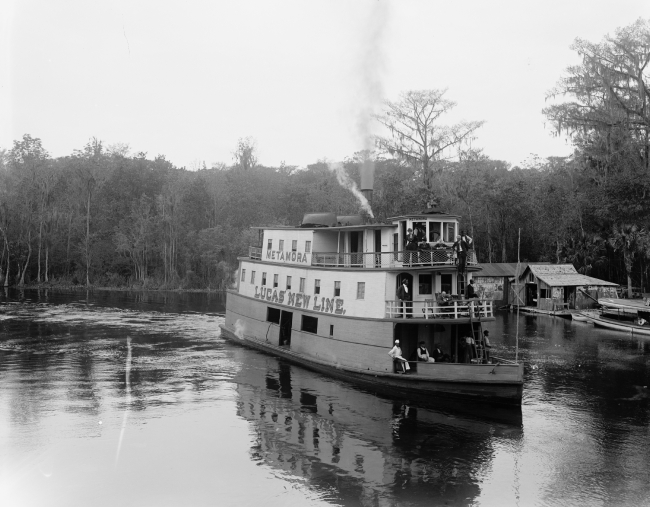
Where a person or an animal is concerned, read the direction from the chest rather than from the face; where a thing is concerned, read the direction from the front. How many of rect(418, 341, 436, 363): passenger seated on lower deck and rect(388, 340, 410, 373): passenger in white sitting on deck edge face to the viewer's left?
0

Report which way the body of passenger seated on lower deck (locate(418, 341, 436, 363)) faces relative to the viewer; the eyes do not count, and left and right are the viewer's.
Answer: facing the viewer and to the right of the viewer

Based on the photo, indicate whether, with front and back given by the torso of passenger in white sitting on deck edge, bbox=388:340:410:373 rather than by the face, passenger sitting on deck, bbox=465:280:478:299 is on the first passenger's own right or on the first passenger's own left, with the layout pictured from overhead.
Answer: on the first passenger's own left

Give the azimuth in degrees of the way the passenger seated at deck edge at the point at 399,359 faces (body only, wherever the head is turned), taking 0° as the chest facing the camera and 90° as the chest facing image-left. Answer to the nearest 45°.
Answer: approximately 315°

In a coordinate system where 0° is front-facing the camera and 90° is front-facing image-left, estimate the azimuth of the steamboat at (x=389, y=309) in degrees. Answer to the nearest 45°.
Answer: approximately 315°

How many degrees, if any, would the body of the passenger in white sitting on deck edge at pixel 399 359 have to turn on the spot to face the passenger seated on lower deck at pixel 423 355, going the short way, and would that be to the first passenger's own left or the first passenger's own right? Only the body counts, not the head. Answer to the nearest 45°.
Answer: approximately 45° to the first passenger's own left

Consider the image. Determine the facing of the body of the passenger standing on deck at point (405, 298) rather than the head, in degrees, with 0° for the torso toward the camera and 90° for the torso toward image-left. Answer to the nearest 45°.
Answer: approximately 315°
